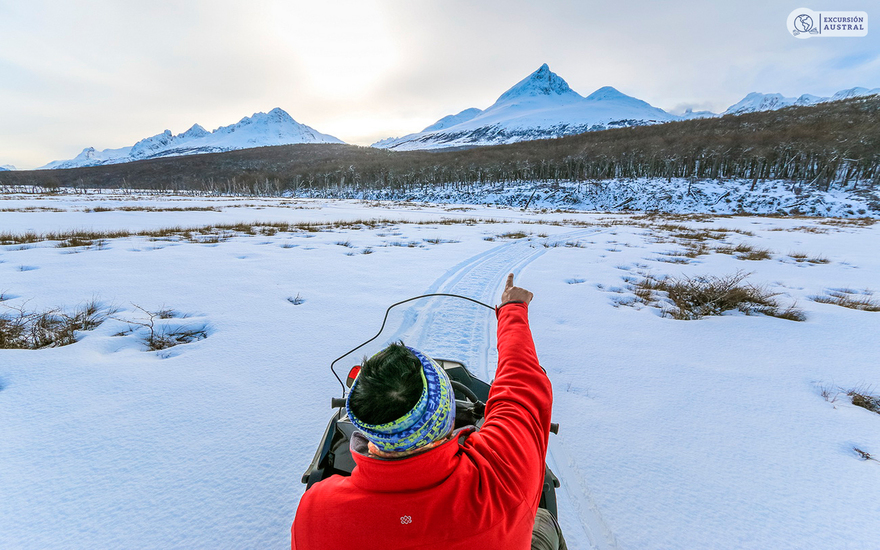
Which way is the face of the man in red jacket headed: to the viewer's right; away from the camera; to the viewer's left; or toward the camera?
away from the camera

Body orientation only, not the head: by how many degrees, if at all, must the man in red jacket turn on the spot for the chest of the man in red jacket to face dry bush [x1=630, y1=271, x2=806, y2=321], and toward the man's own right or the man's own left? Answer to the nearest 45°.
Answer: approximately 45° to the man's own right

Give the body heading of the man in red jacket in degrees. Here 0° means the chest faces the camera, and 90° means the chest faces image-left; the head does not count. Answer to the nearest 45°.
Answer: approximately 180°

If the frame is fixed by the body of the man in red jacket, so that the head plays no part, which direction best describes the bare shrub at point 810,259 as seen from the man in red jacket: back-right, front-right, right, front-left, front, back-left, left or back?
front-right
